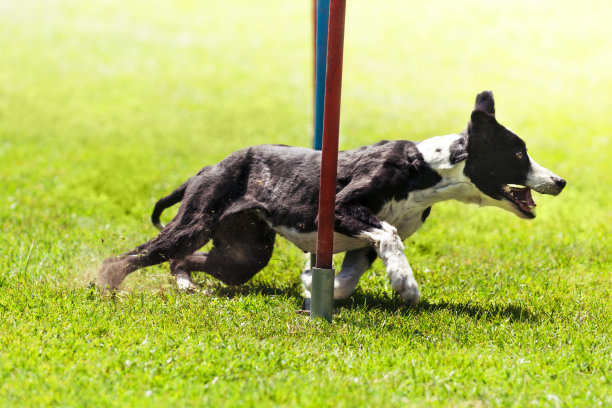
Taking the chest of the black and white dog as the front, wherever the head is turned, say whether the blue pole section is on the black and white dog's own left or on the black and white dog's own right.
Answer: on the black and white dog's own left

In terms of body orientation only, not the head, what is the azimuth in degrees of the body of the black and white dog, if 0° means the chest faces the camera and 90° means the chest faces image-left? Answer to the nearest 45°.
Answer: approximately 270°
